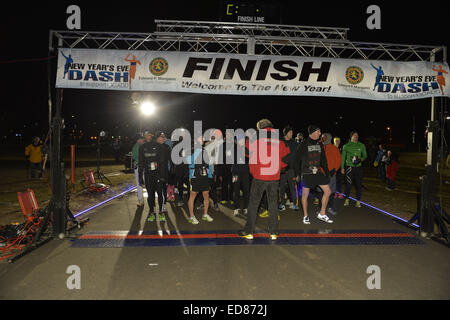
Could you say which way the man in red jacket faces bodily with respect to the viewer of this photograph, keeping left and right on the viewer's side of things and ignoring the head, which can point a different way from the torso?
facing away from the viewer

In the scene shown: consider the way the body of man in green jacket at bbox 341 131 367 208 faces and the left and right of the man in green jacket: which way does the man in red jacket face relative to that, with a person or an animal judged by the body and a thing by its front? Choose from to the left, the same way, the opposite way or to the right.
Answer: the opposite way

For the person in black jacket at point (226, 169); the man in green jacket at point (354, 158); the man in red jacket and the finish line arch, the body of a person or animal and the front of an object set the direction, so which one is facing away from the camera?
the man in red jacket

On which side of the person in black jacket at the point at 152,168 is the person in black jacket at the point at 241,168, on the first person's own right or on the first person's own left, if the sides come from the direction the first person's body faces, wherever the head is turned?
on the first person's own left

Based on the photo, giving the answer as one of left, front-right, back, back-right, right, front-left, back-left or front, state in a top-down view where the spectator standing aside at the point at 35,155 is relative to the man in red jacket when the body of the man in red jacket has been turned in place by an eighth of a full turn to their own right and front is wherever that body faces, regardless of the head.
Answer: left
